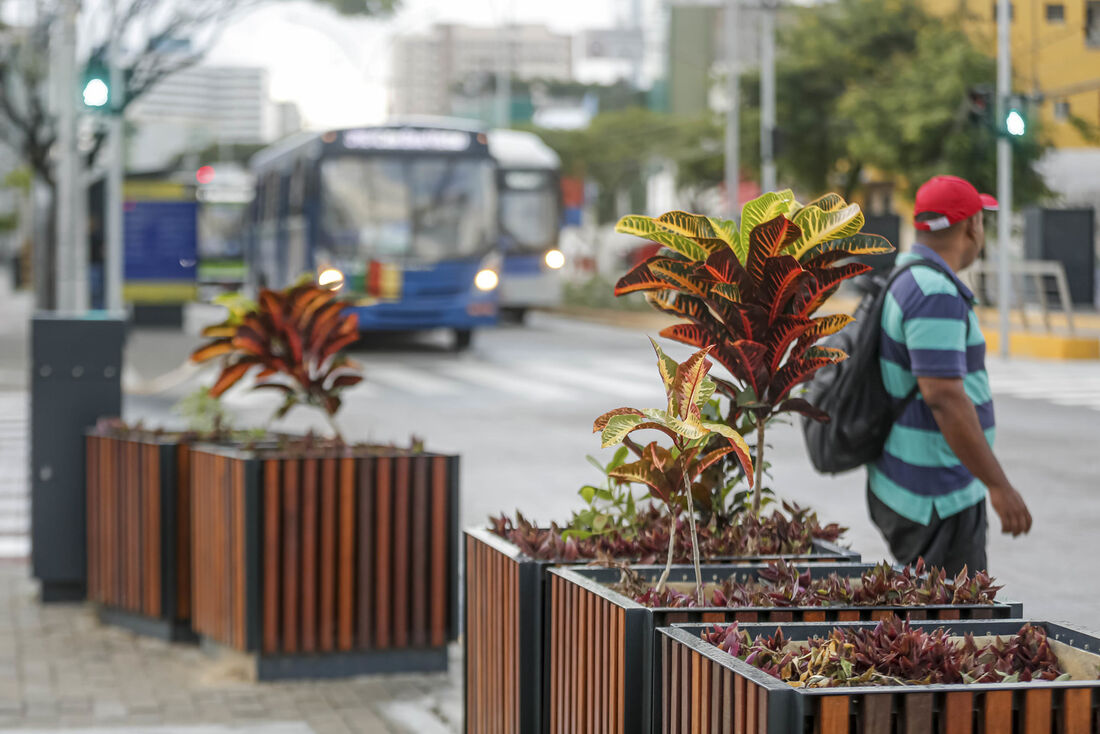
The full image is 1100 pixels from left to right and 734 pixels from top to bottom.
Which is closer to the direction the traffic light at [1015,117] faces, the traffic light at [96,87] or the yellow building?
the traffic light

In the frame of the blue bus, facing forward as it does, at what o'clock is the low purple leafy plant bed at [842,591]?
The low purple leafy plant bed is roughly at 12 o'clock from the blue bus.

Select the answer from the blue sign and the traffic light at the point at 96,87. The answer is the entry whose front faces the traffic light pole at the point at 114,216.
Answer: the blue sign

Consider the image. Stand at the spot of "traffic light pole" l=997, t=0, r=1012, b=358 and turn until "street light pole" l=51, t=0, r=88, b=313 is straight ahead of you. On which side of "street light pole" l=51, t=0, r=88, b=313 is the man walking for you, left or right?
left

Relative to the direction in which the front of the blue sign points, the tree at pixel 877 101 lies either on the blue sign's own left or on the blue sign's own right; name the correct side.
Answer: on the blue sign's own left

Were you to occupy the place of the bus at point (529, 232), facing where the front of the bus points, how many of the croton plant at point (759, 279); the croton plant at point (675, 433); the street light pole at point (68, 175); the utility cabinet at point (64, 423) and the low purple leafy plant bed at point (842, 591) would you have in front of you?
5

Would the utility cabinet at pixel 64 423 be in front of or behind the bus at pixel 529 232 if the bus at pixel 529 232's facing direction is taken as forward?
in front

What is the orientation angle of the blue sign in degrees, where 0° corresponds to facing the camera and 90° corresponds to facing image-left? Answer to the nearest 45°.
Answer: approximately 0°

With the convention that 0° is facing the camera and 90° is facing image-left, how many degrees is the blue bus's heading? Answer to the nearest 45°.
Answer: approximately 0°

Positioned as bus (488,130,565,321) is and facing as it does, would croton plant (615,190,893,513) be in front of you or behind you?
in front
